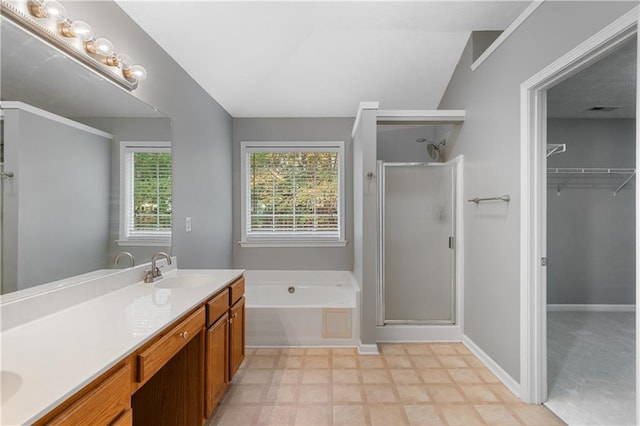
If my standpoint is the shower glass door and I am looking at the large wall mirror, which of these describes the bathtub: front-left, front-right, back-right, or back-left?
front-right

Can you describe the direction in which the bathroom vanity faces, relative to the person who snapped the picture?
facing the viewer and to the right of the viewer

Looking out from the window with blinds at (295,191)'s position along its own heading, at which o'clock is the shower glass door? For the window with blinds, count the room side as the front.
The shower glass door is roughly at 10 o'clock from the window with blinds.

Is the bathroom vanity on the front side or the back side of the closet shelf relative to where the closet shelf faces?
on the front side

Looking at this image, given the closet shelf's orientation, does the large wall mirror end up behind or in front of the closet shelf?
in front

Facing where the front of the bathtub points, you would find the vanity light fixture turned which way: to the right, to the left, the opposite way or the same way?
to the left

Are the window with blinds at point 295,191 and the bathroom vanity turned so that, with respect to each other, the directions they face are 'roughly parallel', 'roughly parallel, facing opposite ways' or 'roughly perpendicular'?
roughly perpendicular

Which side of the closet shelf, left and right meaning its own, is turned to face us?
front

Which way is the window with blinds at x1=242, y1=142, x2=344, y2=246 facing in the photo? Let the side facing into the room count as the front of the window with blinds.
toward the camera

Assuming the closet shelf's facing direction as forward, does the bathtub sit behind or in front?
in front

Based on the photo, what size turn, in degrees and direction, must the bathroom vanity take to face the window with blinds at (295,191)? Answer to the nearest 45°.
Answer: approximately 90° to its left
